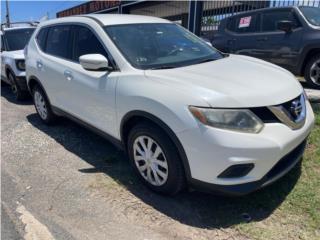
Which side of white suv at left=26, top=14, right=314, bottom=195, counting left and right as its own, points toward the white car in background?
back

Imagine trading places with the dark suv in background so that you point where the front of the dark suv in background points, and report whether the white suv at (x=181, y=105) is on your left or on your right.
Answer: on your right

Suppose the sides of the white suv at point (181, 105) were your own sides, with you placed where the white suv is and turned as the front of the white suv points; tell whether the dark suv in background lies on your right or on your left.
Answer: on your left

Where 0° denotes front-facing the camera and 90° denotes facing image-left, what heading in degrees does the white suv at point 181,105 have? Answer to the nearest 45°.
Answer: approximately 315°

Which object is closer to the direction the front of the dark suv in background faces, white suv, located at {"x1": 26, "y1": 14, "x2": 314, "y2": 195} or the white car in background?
the white suv

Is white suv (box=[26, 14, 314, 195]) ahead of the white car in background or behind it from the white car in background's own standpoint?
ahead
